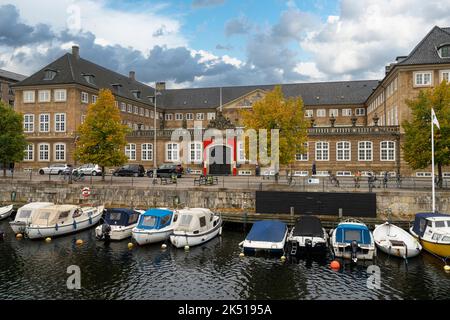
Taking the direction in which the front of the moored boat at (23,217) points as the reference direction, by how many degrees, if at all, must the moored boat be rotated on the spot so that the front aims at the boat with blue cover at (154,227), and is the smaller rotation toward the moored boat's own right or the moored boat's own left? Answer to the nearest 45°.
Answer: approximately 90° to the moored boat's own right

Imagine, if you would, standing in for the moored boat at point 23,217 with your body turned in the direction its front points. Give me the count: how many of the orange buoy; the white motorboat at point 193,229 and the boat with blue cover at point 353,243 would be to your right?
3

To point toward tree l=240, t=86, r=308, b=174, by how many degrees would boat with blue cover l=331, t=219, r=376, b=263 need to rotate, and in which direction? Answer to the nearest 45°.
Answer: approximately 45° to its left

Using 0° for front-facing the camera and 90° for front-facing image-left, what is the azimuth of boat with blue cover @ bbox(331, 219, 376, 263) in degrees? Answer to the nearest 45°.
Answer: approximately 180°

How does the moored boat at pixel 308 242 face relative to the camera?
away from the camera

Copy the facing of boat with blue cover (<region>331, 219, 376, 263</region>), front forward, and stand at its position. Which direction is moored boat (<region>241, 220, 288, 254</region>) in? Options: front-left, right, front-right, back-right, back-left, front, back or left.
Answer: left

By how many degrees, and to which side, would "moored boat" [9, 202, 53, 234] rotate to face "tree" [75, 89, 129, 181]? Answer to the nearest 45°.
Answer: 0° — it already faces it

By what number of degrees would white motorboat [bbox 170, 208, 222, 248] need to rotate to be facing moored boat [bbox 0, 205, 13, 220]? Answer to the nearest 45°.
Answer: approximately 90° to its left

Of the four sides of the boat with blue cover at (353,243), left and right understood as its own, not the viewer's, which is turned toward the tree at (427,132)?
front

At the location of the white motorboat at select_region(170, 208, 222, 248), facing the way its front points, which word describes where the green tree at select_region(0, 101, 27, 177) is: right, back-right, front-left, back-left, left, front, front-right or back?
left

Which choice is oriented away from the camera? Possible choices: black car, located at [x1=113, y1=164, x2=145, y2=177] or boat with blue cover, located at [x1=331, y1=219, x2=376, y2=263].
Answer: the boat with blue cover

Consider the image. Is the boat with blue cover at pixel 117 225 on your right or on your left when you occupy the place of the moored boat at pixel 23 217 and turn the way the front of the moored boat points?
on your right

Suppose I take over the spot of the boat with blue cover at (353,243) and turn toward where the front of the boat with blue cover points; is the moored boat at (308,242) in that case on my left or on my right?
on my left

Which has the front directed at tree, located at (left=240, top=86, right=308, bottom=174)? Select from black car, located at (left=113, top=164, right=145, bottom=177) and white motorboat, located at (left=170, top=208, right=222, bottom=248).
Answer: the white motorboat
